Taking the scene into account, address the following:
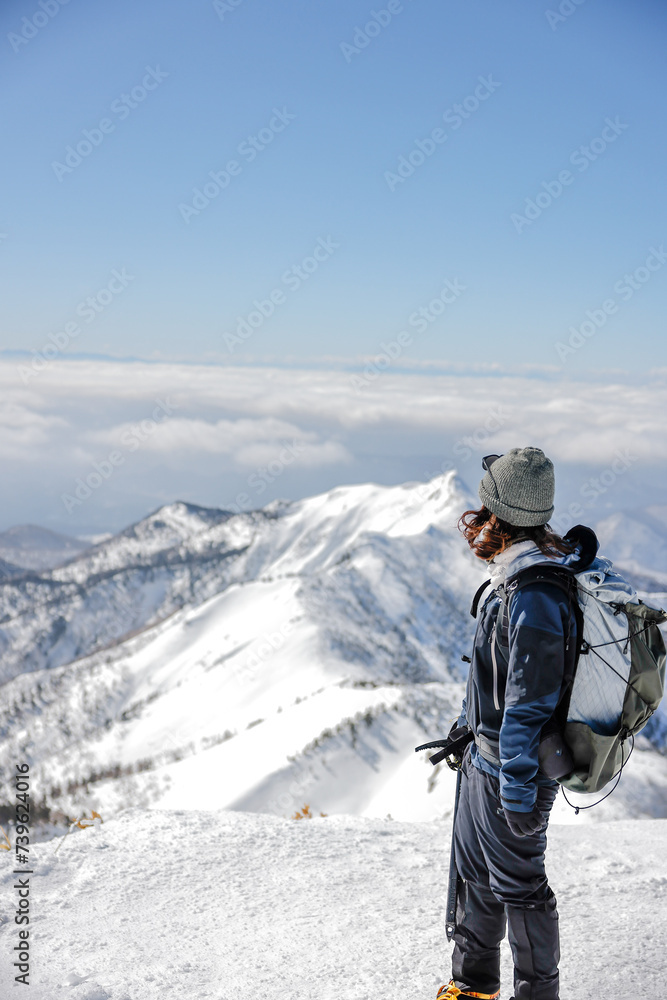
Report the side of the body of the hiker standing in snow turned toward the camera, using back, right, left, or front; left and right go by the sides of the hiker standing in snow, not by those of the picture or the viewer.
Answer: left
